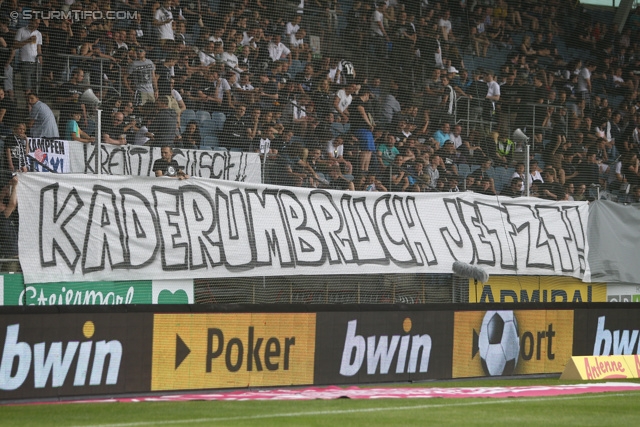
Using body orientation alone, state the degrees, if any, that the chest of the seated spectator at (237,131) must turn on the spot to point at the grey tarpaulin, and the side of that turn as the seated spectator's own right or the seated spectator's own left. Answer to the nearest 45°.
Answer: approximately 90° to the seated spectator's own left

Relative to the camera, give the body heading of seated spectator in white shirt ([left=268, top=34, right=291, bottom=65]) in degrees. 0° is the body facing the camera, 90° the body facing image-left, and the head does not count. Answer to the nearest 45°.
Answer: approximately 315°

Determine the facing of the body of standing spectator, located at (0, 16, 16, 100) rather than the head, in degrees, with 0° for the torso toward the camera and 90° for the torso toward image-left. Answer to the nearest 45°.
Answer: approximately 315°

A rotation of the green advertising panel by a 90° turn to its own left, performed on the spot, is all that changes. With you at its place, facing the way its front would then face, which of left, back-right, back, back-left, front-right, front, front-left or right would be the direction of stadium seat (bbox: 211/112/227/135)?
front-left

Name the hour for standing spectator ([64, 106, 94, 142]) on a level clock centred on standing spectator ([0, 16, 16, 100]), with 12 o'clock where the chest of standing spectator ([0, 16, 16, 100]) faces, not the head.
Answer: standing spectator ([64, 106, 94, 142]) is roughly at 12 o'clock from standing spectator ([0, 16, 16, 100]).

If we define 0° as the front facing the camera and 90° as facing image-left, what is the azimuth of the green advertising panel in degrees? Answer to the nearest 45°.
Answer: approximately 0°

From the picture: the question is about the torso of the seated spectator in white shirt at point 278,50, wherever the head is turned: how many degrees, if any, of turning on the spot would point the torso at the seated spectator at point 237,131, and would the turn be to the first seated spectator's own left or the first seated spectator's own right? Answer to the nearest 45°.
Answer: approximately 45° to the first seated spectator's own right
